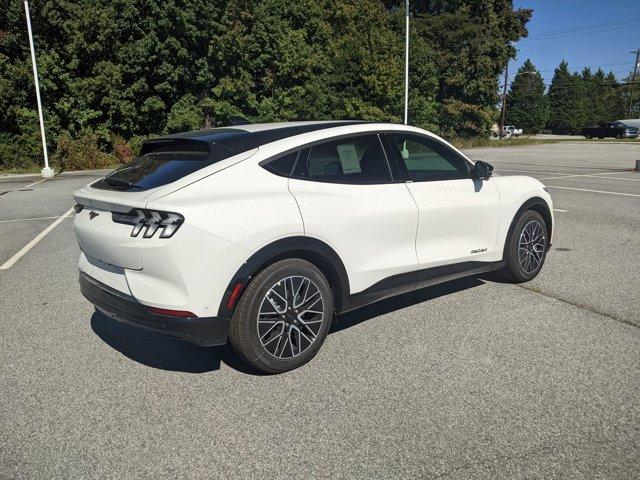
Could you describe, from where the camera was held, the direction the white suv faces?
facing away from the viewer and to the right of the viewer
